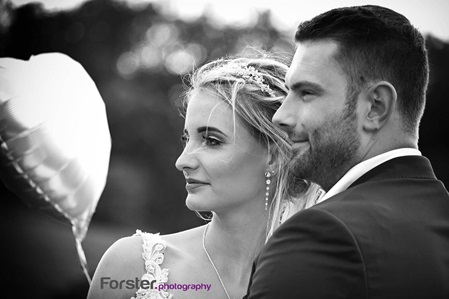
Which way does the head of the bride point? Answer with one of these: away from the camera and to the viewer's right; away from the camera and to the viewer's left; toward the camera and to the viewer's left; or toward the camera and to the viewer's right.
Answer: toward the camera and to the viewer's left

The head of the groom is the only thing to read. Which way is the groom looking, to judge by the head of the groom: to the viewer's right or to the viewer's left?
to the viewer's left

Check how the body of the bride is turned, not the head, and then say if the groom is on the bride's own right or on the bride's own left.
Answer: on the bride's own left
